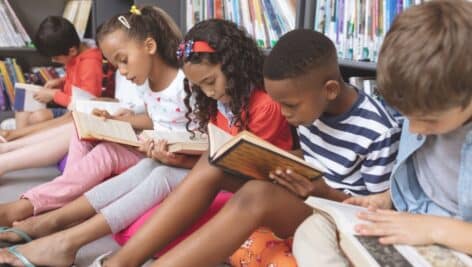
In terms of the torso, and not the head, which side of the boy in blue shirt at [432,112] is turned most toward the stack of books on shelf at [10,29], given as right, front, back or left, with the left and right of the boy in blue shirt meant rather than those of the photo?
right

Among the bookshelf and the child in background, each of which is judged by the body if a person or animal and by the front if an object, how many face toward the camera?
1

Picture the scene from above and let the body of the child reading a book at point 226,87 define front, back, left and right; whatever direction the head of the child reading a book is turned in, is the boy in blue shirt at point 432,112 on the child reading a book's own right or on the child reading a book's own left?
on the child reading a book's own left

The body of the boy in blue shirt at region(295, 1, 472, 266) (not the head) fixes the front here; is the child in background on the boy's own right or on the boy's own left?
on the boy's own right

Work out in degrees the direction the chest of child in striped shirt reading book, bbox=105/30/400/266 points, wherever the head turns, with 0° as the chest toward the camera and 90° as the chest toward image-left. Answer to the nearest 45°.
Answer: approximately 45°

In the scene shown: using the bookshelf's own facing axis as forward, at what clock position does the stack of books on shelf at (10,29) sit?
The stack of books on shelf is roughly at 4 o'clock from the bookshelf.

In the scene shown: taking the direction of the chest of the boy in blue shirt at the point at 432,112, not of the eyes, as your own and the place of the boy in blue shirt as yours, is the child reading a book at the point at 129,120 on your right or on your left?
on your right

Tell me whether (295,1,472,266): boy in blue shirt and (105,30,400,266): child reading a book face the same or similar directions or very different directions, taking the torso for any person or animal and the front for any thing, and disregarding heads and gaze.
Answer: same or similar directions

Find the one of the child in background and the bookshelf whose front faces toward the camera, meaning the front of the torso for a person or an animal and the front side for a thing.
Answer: the bookshelf

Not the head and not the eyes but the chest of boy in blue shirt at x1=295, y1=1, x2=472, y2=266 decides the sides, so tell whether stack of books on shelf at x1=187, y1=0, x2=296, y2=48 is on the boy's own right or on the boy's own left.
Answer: on the boy's own right

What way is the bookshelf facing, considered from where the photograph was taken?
facing the viewer
